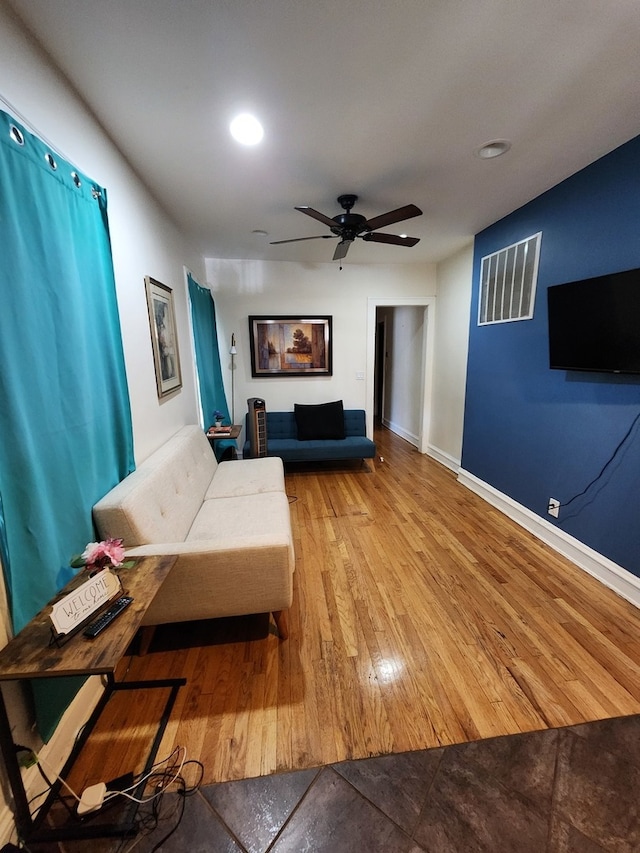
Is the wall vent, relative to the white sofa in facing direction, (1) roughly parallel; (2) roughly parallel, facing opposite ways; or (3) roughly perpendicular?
roughly parallel, facing opposite ways

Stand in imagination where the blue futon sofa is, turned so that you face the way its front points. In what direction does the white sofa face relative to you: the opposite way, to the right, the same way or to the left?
to the left

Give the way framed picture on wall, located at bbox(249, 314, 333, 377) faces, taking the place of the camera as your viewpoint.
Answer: facing the viewer

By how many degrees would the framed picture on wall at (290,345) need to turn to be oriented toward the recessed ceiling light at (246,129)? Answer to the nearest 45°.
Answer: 0° — it already faces it

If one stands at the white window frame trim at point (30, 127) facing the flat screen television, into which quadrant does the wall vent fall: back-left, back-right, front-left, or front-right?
front-left

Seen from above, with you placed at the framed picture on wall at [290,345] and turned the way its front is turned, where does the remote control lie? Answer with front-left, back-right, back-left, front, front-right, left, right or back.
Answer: front

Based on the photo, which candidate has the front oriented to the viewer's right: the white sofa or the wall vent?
the white sofa

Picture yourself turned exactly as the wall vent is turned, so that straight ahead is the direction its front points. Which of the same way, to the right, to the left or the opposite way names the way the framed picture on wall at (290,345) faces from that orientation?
to the left

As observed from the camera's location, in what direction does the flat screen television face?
facing the viewer and to the left of the viewer

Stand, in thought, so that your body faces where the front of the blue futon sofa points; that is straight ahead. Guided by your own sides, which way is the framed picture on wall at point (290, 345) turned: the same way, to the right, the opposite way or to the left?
the same way

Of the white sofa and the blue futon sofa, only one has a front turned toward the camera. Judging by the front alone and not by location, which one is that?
the blue futon sofa

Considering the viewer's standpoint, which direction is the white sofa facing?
facing to the right of the viewer

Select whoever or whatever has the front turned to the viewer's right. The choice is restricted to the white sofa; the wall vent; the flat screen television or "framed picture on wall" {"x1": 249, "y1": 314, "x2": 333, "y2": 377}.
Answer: the white sofa

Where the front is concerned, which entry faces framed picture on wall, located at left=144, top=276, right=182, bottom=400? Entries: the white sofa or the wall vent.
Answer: the wall vent

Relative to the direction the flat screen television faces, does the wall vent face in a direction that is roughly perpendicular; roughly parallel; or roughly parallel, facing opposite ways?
roughly parallel

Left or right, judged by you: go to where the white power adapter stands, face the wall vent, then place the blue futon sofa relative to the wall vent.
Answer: left

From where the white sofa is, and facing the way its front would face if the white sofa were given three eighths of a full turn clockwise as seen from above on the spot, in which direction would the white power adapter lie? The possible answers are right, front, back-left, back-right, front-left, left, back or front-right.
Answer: front

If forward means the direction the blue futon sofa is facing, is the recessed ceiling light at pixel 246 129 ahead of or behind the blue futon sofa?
ahead
